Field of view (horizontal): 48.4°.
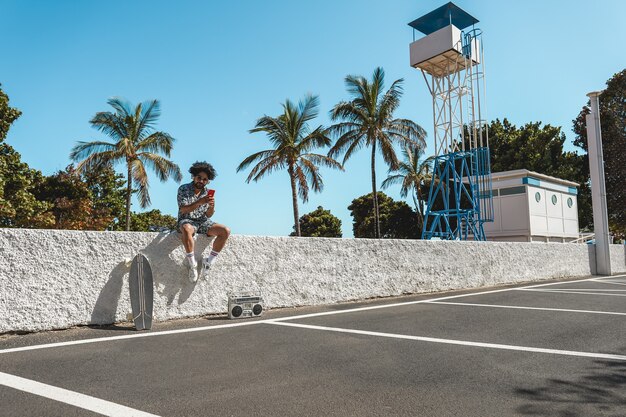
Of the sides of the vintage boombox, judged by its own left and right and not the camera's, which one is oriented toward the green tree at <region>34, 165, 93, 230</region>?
back

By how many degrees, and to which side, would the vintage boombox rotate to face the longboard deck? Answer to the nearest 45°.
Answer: approximately 45° to its right

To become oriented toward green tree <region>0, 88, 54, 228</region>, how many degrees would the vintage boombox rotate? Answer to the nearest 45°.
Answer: approximately 135° to its right

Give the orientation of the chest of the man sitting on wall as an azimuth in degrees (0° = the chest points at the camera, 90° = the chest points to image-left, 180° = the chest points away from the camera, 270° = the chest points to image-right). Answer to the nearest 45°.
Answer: approximately 315°

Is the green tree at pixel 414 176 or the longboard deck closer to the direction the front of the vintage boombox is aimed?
the longboard deck

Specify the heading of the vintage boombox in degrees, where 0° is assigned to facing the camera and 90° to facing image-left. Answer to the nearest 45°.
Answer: approximately 0°

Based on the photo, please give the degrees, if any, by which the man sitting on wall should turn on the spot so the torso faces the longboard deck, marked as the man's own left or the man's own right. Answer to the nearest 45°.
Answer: approximately 90° to the man's own right

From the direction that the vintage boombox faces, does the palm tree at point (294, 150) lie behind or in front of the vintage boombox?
behind
